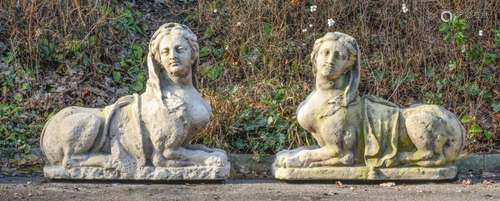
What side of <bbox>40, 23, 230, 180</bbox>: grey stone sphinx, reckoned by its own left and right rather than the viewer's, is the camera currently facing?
right

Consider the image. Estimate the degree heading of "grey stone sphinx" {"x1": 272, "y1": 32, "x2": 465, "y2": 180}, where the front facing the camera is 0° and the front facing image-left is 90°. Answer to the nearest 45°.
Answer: approximately 90°

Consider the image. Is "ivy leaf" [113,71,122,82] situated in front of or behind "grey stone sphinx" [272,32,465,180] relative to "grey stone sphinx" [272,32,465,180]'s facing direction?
in front

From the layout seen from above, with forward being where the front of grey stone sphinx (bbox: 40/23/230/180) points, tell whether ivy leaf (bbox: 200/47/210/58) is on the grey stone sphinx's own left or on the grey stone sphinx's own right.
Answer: on the grey stone sphinx's own left

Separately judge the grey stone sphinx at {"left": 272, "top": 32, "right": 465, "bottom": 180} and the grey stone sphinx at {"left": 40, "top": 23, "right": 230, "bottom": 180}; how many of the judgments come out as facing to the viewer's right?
1

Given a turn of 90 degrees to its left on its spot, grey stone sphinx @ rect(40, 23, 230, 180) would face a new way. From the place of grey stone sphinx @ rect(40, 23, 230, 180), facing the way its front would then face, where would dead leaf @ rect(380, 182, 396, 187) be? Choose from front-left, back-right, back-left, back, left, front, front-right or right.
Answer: right

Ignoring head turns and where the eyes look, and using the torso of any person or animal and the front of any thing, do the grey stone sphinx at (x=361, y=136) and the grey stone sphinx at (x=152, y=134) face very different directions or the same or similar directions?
very different directions

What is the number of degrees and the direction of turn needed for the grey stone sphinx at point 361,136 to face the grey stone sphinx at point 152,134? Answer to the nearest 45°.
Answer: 0° — it already faces it

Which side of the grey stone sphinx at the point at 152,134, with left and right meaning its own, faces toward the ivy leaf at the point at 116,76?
left

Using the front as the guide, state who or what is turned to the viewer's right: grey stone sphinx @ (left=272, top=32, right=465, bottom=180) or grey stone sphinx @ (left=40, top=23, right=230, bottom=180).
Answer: grey stone sphinx @ (left=40, top=23, right=230, bottom=180)

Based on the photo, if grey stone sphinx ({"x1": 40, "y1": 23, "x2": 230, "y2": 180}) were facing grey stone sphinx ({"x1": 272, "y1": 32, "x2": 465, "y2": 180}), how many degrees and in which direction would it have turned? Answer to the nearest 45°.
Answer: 0° — it already faces it
